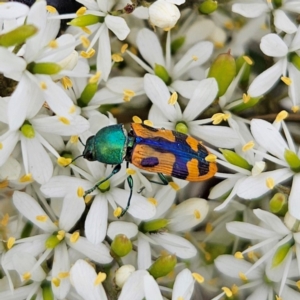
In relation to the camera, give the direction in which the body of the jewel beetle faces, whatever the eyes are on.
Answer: to the viewer's left
